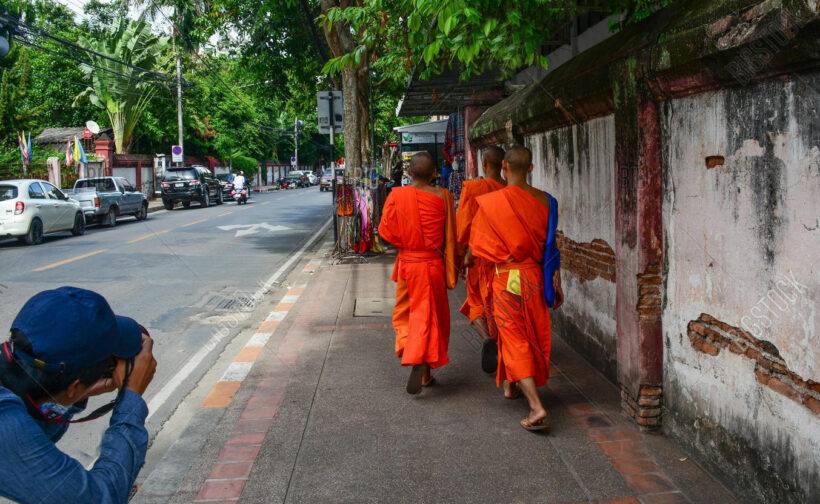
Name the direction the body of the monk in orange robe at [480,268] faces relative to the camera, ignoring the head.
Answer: away from the camera

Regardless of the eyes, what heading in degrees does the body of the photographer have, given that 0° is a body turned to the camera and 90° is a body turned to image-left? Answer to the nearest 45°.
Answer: approximately 225°

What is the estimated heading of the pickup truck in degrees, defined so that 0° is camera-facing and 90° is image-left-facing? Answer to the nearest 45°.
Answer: approximately 225°

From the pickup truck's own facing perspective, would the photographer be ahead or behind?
behind

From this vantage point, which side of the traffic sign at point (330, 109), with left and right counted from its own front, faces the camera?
back

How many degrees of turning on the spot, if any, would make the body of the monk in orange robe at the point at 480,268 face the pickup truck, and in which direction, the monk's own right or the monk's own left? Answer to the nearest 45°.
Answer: approximately 45° to the monk's own left

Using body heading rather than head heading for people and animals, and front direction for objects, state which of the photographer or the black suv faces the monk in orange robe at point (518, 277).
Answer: the photographer

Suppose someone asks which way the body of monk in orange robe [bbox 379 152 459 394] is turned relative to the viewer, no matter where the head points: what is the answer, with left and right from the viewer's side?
facing away from the viewer

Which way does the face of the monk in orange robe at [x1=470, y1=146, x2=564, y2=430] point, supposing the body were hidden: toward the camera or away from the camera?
away from the camera

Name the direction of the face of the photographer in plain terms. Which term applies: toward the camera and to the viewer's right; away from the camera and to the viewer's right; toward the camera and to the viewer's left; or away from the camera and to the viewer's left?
away from the camera and to the viewer's right

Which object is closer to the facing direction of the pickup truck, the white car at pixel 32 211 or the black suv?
the black suv
